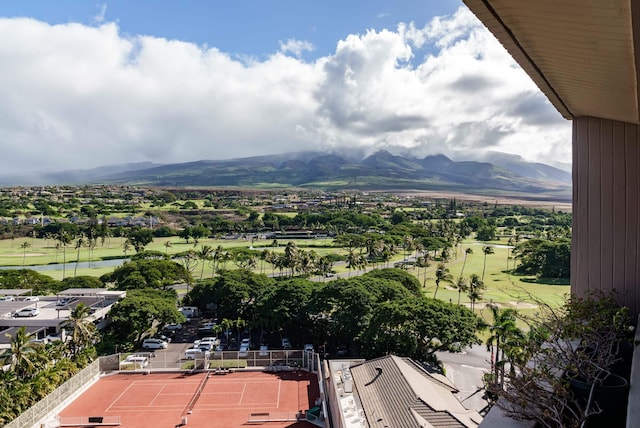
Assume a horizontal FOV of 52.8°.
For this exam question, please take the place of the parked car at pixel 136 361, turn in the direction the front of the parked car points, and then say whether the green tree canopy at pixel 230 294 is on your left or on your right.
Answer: on your right

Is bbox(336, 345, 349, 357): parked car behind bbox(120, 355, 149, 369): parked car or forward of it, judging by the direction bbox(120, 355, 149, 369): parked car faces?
behind

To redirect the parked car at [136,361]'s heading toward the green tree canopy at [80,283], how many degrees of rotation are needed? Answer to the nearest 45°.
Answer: approximately 90° to its right

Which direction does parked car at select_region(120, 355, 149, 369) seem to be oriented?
to the viewer's left

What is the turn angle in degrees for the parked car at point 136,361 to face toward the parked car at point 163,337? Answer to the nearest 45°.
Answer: approximately 90° to its right

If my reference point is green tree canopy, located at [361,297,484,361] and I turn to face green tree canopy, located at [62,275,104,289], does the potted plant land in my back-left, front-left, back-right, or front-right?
back-left
